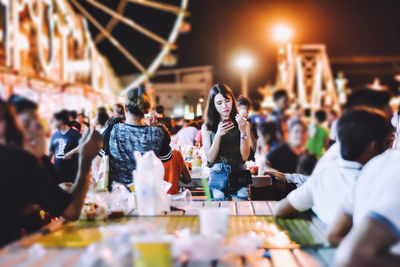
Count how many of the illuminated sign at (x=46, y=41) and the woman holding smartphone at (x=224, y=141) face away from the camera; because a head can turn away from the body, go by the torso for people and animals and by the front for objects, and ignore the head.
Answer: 0

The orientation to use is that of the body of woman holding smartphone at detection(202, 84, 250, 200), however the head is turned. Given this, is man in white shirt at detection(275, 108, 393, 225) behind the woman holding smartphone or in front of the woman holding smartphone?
in front

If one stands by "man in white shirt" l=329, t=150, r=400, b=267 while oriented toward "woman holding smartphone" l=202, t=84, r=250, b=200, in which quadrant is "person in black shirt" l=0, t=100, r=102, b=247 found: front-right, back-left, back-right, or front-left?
front-left

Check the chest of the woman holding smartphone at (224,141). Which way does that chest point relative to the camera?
toward the camera

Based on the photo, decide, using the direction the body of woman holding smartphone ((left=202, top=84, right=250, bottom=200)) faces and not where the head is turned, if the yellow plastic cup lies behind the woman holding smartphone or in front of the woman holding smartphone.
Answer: in front

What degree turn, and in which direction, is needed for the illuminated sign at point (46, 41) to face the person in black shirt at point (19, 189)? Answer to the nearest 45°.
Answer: approximately 45° to its right

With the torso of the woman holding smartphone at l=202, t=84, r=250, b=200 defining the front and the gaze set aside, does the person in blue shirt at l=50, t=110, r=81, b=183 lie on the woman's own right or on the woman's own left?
on the woman's own right

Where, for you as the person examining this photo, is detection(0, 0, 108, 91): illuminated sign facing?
facing the viewer and to the right of the viewer

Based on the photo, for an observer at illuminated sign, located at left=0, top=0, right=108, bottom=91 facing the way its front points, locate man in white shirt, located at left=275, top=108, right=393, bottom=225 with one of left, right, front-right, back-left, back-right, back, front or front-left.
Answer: front-right

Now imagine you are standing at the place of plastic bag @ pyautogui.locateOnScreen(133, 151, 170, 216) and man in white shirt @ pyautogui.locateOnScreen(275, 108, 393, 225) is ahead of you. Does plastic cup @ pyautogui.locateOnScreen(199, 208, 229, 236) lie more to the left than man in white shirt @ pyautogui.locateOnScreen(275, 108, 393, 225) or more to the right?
right

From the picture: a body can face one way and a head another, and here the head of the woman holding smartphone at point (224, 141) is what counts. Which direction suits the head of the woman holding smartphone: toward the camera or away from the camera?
toward the camera

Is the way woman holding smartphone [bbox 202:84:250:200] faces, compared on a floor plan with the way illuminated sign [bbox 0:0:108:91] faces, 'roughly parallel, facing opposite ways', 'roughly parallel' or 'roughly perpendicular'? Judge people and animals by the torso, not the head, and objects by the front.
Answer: roughly perpendicular
